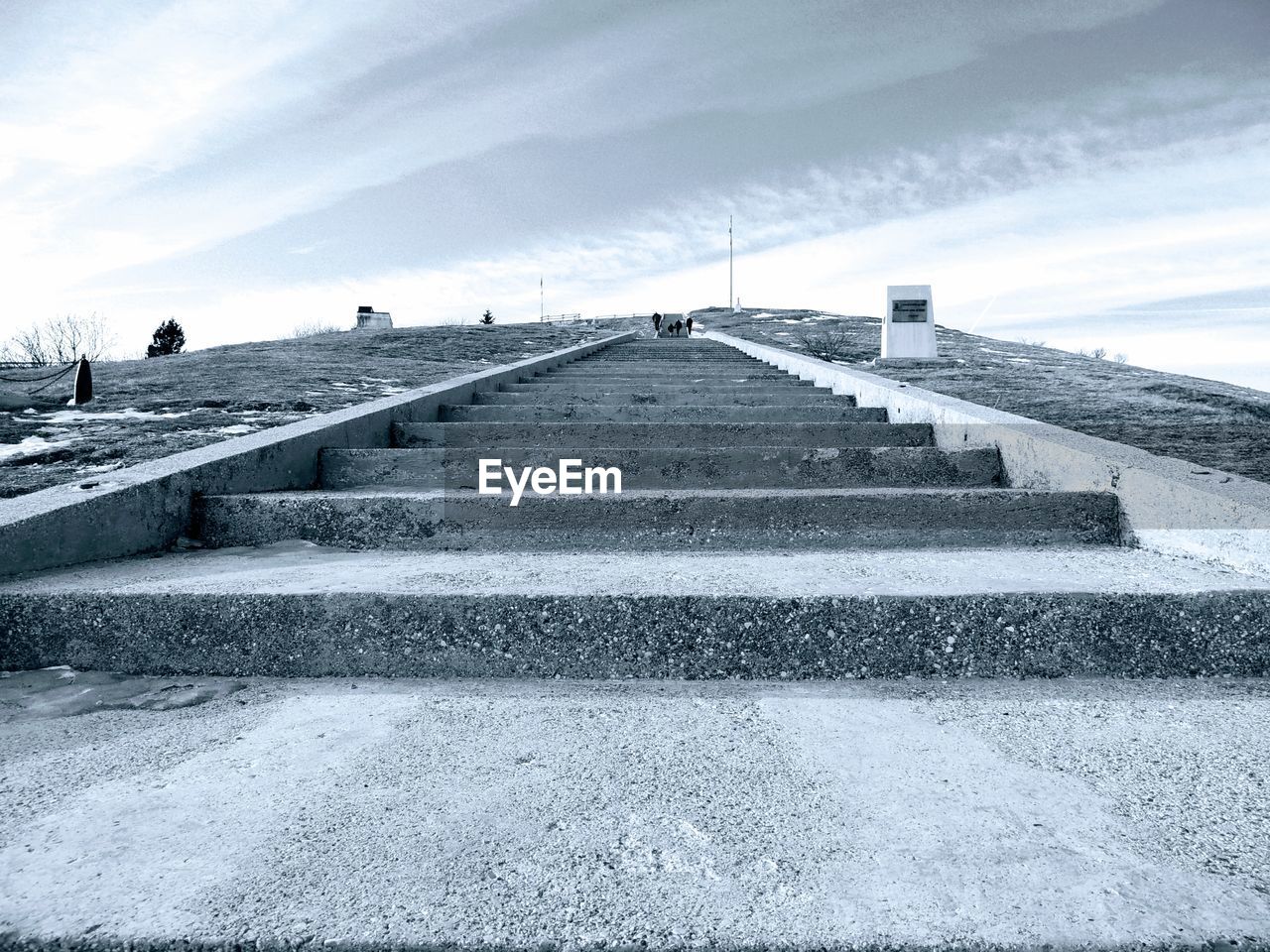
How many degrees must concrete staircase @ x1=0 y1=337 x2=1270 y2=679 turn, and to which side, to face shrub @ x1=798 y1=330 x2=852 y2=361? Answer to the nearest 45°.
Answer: approximately 180°

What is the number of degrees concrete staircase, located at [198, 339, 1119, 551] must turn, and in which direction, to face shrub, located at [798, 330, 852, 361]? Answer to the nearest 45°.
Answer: approximately 180°

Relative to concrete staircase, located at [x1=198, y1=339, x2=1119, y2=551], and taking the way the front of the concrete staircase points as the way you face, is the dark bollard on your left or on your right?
on your right

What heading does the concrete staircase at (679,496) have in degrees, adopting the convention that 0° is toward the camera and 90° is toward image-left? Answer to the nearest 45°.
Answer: approximately 0°

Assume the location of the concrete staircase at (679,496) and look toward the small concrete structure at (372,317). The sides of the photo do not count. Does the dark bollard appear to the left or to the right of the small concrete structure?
left

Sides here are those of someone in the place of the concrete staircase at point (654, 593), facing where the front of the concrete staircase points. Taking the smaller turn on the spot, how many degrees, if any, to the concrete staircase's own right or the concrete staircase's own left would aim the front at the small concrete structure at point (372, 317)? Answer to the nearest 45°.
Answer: approximately 180°

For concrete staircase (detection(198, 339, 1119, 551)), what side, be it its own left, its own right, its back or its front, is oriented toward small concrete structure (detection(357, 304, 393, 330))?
back

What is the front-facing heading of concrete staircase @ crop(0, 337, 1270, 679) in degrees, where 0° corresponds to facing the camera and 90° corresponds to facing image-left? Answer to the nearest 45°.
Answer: approximately 0°
